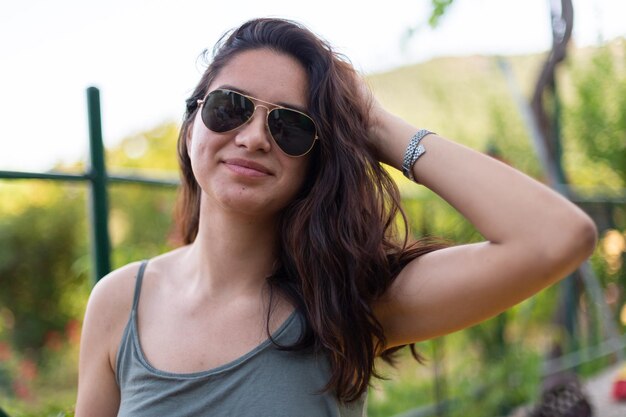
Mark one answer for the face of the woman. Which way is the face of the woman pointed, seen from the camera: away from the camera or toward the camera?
toward the camera

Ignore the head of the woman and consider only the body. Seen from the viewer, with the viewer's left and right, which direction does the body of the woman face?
facing the viewer

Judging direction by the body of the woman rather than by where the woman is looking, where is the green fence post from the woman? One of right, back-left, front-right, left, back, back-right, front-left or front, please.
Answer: back-right
